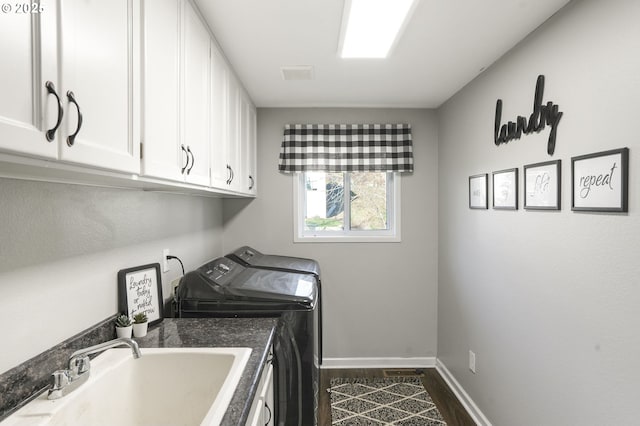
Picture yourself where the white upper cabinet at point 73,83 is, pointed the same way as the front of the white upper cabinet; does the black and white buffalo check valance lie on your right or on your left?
on your left

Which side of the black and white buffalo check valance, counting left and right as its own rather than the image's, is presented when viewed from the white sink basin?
front

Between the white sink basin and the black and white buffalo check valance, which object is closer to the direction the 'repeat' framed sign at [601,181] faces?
the white sink basin

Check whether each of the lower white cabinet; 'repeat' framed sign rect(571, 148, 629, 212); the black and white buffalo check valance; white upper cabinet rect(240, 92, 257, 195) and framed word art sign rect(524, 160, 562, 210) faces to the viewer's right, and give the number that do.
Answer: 2

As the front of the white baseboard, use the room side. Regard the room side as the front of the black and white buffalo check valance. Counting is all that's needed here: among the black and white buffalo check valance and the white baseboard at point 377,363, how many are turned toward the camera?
2

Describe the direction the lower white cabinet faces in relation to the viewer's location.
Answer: facing to the right of the viewer

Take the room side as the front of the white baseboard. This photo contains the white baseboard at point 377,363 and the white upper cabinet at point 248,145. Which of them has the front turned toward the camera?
the white baseboard

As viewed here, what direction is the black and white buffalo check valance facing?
toward the camera

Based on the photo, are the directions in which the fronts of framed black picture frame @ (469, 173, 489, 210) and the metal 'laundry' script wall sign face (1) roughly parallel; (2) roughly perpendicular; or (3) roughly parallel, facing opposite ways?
roughly parallel

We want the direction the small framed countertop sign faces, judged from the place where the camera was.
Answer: facing the viewer and to the right of the viewer

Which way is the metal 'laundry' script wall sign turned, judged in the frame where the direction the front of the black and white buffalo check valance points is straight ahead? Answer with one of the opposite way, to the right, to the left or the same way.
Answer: to the right

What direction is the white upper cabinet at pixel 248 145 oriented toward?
to the viewer's right

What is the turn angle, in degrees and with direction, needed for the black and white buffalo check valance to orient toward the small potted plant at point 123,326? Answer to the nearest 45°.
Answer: approximately 45° to its right

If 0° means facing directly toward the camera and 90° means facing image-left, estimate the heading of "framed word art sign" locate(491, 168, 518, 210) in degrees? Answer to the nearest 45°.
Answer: approximately 45°
